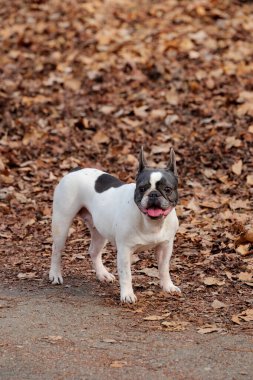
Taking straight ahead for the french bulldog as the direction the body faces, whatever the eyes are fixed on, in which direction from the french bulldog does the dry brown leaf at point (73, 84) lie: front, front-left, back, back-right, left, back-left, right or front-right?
back-left

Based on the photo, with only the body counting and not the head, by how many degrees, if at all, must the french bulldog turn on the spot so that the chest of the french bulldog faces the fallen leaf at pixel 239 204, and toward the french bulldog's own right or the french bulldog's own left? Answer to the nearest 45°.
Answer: approximately 90° to the french bulldog's own left

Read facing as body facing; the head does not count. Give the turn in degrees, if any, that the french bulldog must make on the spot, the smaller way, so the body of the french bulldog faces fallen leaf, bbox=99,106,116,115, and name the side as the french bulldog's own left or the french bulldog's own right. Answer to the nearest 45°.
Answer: approximately 135° to the french bulldog's own left

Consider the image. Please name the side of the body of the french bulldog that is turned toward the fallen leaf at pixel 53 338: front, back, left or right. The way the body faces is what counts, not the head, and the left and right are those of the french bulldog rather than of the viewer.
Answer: right

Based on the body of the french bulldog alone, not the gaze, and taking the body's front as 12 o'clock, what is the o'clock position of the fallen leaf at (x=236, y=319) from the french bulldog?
The fallen leaf is roughly at 12 o'clock from the french bulldog.

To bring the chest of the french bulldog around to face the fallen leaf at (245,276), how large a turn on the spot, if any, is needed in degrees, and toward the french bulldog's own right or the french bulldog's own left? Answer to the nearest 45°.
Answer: approximately 45° to the french bulldog's own left

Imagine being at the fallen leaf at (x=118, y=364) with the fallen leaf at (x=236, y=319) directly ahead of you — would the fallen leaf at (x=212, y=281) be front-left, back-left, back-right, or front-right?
front-left

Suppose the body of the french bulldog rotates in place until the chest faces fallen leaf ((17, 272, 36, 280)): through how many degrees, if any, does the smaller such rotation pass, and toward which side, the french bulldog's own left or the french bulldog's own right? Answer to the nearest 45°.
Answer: approximately 180°

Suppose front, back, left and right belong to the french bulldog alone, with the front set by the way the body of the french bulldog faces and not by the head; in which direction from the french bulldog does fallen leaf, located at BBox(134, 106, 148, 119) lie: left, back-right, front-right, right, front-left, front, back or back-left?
back-left

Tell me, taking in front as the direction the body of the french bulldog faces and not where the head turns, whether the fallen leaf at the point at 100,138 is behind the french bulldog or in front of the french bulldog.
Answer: behind

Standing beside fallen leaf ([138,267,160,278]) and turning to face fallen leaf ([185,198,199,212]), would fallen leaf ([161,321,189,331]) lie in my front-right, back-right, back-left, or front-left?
back-right

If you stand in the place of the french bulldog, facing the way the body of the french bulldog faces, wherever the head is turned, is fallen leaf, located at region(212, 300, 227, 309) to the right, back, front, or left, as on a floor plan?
front

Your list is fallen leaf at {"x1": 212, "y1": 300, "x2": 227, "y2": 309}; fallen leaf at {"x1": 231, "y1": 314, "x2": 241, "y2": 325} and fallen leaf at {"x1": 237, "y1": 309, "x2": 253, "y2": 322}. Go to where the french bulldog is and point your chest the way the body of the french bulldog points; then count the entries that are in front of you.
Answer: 3

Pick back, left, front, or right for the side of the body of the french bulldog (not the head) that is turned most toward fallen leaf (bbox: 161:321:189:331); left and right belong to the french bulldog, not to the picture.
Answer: front

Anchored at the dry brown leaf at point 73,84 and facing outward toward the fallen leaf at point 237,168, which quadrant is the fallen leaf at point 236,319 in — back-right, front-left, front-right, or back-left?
front-right

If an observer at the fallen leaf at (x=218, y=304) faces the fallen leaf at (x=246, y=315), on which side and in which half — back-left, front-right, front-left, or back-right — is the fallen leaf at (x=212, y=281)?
back-left

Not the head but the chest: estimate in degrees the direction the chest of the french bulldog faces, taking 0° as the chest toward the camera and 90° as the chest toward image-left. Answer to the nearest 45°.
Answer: approximately 315°

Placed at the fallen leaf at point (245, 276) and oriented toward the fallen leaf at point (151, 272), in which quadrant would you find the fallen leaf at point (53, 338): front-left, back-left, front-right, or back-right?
front-left
